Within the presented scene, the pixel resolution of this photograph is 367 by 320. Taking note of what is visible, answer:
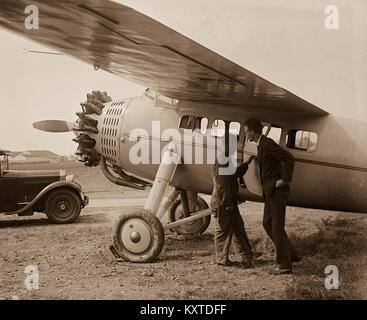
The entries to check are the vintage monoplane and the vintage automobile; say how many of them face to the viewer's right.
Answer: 1

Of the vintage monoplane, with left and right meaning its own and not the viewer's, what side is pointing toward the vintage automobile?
front

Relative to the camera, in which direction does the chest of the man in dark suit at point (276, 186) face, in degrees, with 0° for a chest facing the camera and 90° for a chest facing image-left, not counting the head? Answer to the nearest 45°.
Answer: approximately 90°

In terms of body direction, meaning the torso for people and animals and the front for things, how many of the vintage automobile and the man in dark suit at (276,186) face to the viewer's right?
1

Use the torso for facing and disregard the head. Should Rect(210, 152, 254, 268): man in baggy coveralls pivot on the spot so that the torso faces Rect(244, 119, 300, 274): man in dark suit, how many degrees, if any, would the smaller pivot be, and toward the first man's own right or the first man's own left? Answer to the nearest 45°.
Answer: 0° — they already face them

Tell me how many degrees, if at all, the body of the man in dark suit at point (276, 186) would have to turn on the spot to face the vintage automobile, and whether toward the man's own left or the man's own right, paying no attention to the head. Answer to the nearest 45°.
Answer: approximately 45° to the man's own right

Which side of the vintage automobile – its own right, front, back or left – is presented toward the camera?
right

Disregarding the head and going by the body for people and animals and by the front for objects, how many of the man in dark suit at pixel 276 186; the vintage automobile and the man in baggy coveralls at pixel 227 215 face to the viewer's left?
1

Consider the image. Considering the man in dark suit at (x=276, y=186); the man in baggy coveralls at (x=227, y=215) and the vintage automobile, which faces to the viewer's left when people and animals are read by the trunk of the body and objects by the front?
the man in dark suit at (x=276, y=186)
